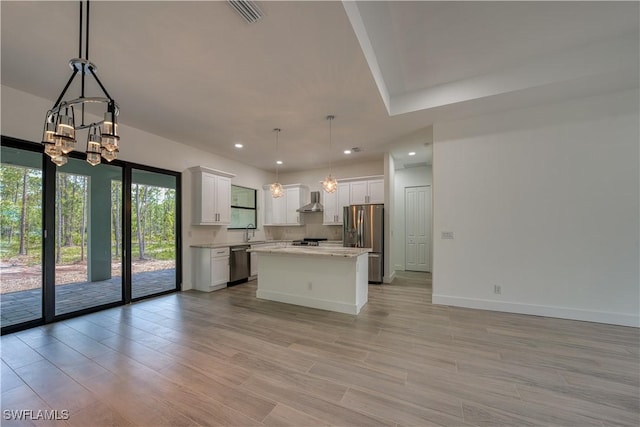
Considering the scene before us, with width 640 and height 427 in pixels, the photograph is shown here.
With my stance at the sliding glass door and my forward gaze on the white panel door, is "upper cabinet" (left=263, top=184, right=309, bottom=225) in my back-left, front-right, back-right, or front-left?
front-left

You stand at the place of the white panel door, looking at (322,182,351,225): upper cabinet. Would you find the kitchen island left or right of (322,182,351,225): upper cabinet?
left

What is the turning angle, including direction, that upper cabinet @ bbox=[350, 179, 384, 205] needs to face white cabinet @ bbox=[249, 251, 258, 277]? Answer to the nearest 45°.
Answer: approximately 90° to its right

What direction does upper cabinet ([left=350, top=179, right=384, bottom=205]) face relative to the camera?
toward the camera

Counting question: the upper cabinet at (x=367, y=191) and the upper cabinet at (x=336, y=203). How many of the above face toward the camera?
2

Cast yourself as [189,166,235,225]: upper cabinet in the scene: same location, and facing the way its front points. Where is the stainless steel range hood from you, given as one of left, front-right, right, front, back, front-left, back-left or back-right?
front-left

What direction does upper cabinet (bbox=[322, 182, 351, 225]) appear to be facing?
toward the camera

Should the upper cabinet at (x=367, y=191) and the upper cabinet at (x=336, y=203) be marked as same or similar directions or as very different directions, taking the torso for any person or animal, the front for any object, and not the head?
same or similar directions

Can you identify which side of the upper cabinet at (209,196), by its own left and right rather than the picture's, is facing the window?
left

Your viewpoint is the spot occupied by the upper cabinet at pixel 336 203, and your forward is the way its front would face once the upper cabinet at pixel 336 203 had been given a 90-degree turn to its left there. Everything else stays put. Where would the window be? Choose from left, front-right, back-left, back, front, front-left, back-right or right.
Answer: back

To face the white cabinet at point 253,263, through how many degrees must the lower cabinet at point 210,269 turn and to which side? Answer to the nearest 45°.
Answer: approximately 90° to its left

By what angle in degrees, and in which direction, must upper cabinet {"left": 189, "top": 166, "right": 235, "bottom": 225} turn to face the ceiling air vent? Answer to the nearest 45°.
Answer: approximately 45° to its right

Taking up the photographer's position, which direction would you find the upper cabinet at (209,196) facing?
facing the viewer and to the right of the viewer

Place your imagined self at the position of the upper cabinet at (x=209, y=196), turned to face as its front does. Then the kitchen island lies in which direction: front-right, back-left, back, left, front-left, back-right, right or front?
front

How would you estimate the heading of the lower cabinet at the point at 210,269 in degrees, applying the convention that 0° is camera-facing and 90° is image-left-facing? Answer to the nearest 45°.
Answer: approximately 315°
